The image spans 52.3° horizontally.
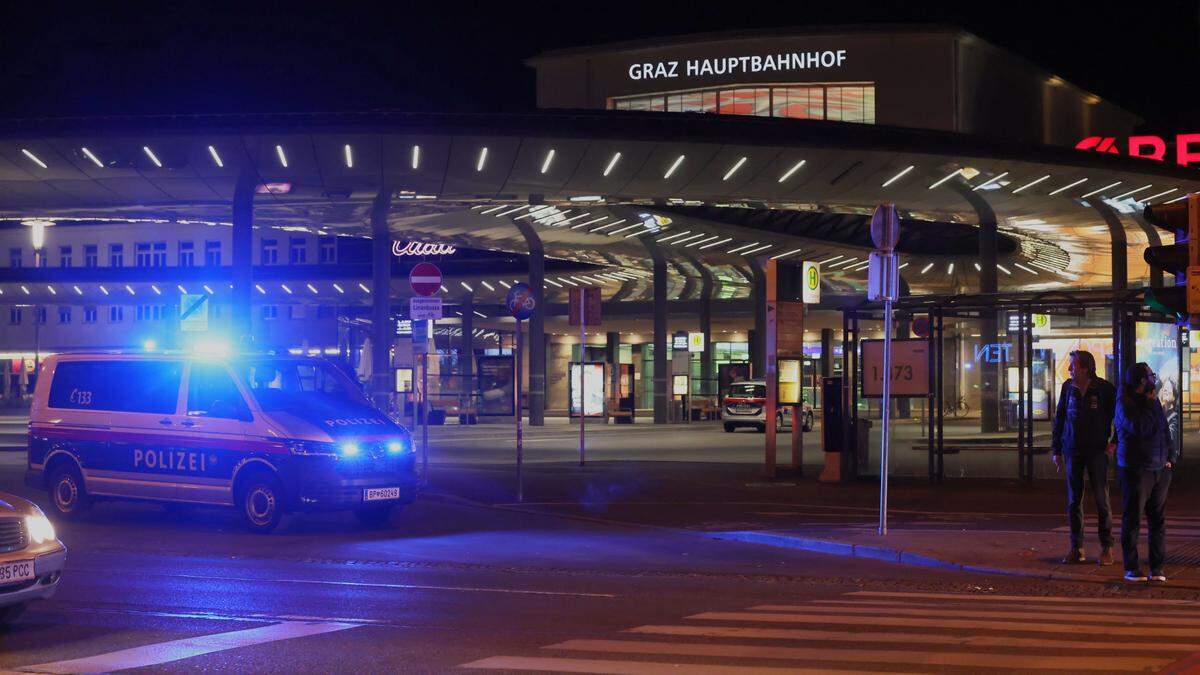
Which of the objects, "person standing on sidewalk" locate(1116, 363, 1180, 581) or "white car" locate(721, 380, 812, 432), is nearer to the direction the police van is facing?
the person standing on sidewalk

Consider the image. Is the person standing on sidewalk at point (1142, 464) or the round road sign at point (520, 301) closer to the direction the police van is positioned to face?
the person standing on sidewalk

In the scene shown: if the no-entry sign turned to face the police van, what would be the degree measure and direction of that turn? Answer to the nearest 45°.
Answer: approximately 45° to its right

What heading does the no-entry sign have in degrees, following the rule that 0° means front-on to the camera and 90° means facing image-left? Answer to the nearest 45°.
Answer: approximately 0°

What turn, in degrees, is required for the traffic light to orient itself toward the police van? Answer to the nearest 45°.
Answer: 0° — it already faces it

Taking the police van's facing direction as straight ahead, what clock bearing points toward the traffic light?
The traffic light is roughly at 12 o'clock from the police van.

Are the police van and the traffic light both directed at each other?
yes

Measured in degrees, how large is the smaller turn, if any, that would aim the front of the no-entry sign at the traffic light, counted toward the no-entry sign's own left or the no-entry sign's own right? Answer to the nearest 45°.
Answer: approximately 45° to the no-entry sign's own left

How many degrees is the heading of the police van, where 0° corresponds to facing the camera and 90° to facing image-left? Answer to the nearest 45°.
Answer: approximately 315°

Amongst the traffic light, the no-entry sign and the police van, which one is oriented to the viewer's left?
the traffic light

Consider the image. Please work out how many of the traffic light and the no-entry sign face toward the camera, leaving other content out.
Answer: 1

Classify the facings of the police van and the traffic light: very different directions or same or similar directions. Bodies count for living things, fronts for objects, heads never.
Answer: very different directions

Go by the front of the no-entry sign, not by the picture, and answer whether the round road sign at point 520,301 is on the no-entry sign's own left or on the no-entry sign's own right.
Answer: on the no-entry sign's own left

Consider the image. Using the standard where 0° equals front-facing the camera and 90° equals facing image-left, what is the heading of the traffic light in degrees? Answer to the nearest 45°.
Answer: approximately 90°
